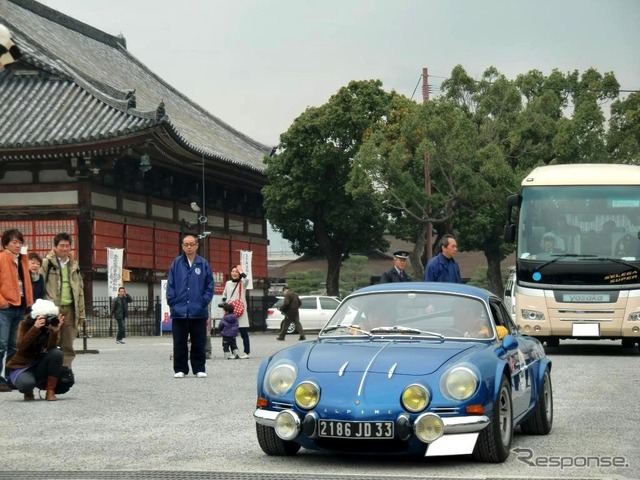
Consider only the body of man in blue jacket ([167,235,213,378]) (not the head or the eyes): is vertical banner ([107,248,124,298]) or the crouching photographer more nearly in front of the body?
the crouching photographer

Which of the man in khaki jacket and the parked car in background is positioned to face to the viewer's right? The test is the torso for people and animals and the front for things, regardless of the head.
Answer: the parked car in background

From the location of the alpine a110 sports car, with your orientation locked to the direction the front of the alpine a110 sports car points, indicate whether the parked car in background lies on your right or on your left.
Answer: on your right

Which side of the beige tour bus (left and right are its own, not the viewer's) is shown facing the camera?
front

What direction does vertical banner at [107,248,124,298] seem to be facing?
toward the camera

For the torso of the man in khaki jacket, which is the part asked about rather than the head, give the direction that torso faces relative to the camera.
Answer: toward the camera

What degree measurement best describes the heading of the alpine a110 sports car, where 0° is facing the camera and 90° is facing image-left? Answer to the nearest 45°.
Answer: approximately 45°

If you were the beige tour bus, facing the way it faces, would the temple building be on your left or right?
on your right

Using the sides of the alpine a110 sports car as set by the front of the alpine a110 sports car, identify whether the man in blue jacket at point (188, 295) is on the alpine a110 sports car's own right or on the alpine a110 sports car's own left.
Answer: on the alpine a110 sports car's own right

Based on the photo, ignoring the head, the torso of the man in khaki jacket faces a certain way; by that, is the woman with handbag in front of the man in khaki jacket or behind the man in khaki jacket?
behind

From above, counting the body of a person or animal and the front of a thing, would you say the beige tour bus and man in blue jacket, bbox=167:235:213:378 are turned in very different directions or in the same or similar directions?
same or similar directions

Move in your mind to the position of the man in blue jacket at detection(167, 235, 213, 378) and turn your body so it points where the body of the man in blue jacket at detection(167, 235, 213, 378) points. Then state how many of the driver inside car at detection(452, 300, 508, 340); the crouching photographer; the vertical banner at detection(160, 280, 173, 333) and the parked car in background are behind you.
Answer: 2

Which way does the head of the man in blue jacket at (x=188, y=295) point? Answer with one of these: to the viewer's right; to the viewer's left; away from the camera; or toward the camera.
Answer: toward the camera

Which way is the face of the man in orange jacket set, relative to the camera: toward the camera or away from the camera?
toward the camera

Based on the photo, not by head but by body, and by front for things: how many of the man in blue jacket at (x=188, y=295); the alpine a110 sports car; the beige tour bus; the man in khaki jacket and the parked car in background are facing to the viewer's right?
1
